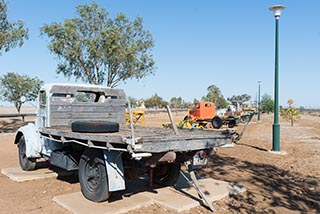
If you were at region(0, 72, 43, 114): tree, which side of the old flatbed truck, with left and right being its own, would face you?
front

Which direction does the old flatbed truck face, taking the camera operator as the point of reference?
facing away from the viewer and to the left of the viewer
